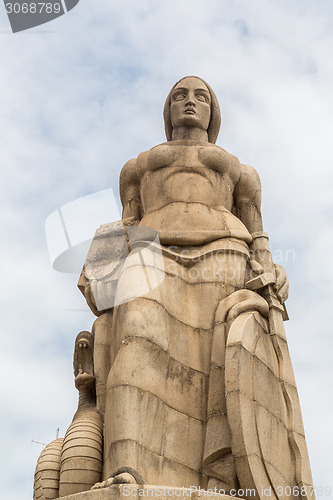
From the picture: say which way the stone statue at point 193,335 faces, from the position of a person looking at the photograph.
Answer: facing the viewer
